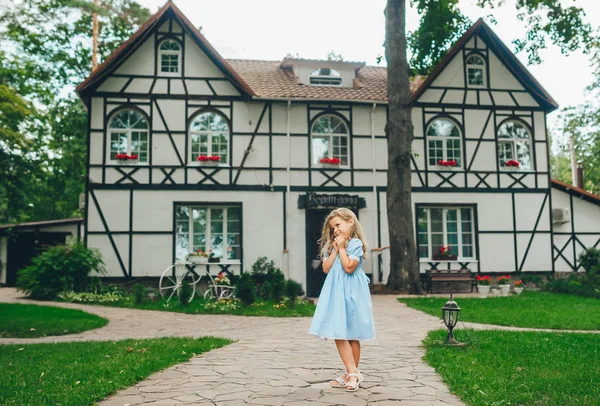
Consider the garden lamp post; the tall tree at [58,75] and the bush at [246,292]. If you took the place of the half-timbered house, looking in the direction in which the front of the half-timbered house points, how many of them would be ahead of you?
2

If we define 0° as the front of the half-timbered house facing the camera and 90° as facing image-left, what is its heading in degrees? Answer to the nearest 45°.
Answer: approximately 0°

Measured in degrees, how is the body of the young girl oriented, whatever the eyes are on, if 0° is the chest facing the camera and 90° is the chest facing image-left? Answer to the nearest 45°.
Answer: approximately 45°

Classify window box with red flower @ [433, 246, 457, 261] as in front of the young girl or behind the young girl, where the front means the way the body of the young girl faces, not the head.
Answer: behind

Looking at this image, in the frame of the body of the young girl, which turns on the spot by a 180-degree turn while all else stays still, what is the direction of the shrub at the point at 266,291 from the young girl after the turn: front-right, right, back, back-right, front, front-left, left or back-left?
front-left

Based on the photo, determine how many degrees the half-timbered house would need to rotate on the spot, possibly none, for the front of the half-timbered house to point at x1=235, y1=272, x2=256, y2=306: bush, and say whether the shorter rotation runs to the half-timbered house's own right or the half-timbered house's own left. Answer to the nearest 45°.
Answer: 0° — it already faces it

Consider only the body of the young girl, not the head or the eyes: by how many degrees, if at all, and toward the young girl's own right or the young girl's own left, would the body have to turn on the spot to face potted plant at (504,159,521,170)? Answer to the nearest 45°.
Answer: approximately 135° to the young girl's own right

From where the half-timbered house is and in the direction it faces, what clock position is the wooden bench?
The wooden bench is roughly at 11 o'clock from the half-timbered house.
